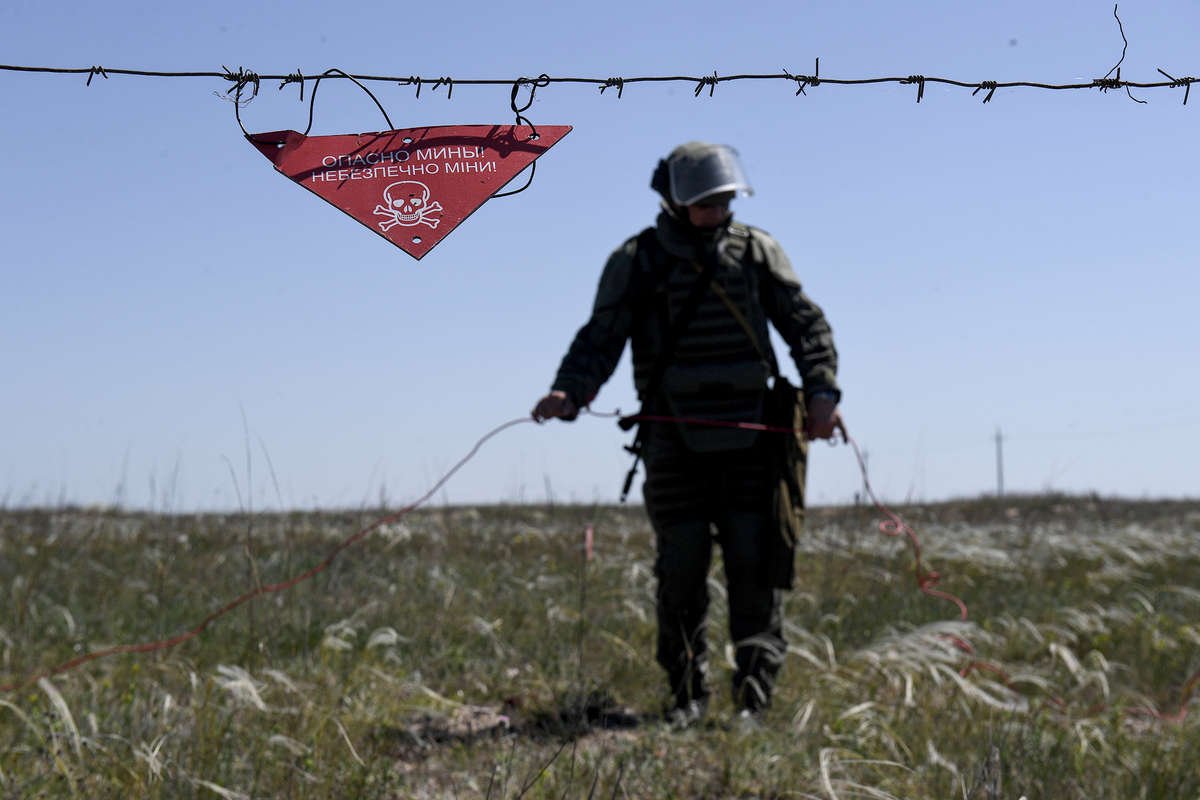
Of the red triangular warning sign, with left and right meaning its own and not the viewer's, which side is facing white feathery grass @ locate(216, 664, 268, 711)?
back

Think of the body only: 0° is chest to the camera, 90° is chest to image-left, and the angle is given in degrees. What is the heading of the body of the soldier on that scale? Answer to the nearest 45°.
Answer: approximately 0°

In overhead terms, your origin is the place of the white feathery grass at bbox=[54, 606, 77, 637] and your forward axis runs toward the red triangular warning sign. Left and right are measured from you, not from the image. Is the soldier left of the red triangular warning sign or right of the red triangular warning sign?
left

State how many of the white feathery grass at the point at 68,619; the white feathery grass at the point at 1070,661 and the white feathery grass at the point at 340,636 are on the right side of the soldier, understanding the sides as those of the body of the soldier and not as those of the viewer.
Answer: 2

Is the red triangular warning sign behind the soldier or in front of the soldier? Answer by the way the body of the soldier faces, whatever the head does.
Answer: in front

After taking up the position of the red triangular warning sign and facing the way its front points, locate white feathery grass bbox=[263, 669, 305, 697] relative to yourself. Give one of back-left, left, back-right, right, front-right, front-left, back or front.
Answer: back

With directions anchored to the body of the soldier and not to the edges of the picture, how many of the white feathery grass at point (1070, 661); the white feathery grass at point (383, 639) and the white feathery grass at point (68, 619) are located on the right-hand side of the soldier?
2

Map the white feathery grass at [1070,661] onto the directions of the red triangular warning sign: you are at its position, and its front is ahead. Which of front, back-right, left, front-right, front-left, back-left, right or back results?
back-left

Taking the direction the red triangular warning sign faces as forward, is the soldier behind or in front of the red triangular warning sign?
behind
